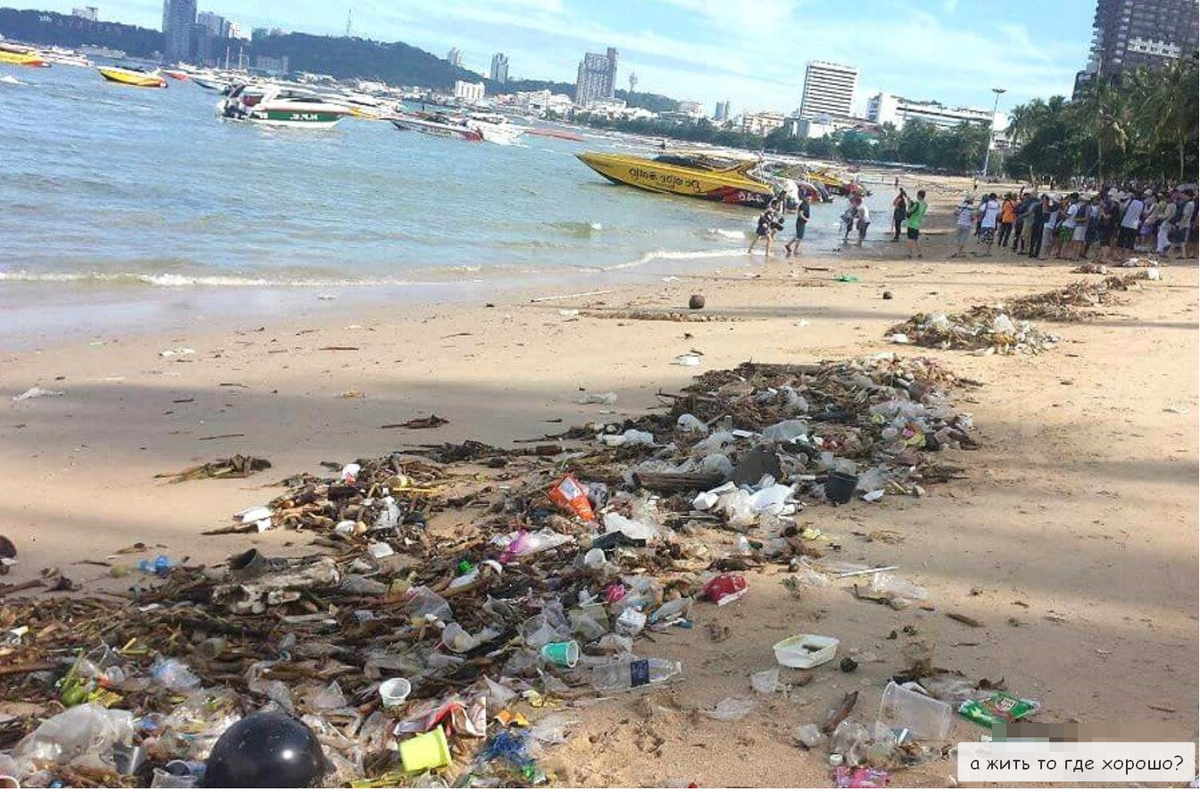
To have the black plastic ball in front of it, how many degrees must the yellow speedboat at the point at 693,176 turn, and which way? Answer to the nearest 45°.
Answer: approximately 90° to its left

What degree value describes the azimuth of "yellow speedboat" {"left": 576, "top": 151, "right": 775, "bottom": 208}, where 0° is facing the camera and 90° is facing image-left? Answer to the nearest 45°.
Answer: approximately 90°

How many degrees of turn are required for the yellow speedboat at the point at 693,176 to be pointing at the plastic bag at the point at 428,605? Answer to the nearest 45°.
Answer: approximately 90° to its left

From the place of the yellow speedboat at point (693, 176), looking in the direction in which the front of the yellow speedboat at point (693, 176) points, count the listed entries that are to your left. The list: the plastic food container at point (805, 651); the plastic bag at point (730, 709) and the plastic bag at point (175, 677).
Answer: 3

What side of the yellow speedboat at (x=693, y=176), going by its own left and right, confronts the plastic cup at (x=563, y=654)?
left

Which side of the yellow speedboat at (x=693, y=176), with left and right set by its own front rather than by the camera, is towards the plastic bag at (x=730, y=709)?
left

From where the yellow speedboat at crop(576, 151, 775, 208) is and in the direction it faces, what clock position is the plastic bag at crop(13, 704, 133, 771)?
The plastic bag is roughly at 9 o'clock from the yellow speedboat.

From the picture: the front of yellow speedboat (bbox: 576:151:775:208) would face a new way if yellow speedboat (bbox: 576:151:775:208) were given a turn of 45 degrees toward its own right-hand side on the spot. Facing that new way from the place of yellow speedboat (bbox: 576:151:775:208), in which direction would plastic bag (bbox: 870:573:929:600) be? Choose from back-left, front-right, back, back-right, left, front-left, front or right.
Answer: back-left

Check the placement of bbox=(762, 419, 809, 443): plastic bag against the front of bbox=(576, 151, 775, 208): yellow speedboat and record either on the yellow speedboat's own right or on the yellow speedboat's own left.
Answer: on the yellow speedboat's own left

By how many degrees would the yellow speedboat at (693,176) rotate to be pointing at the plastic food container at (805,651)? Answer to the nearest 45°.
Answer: approximately 90° to its left
